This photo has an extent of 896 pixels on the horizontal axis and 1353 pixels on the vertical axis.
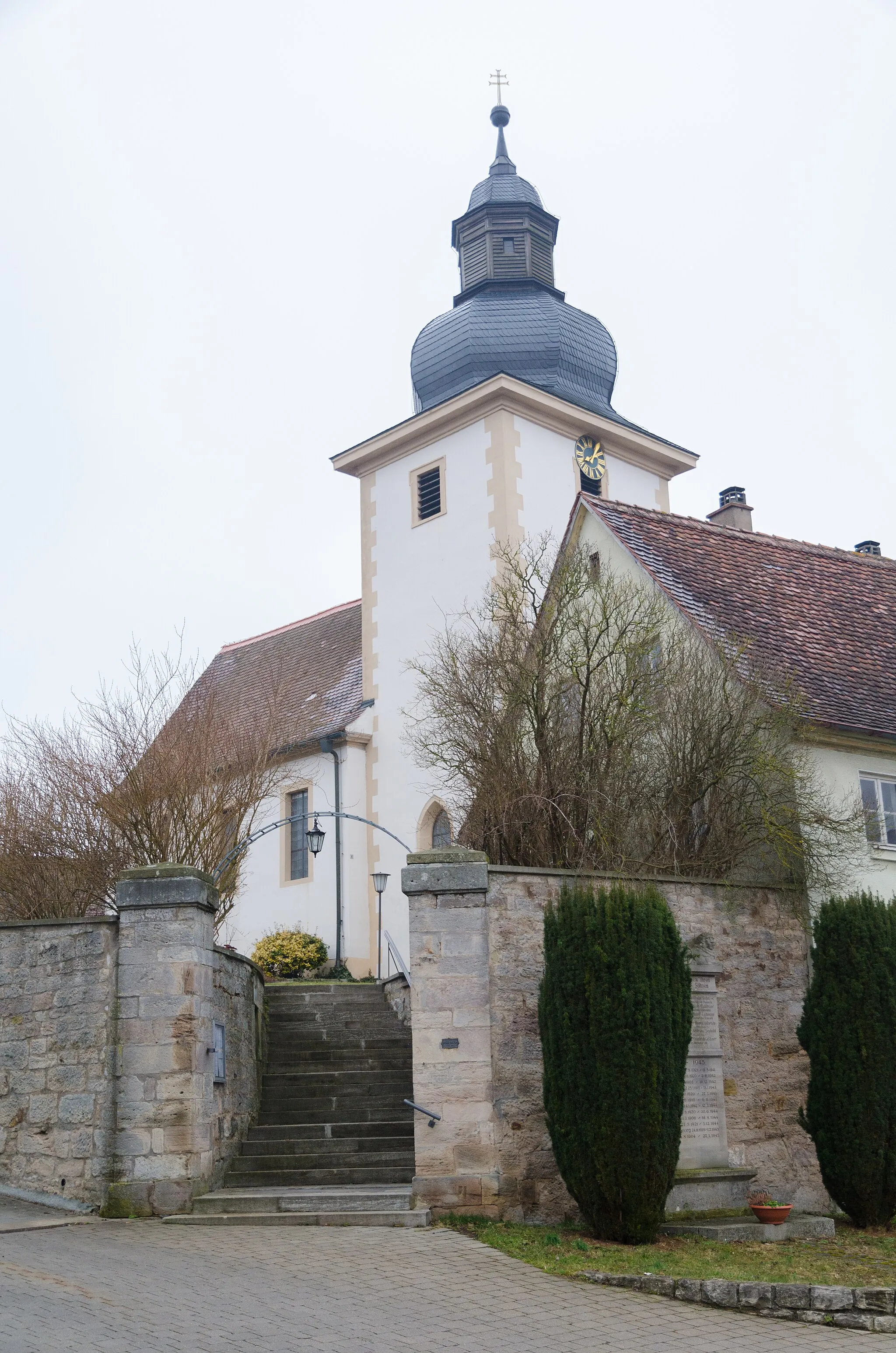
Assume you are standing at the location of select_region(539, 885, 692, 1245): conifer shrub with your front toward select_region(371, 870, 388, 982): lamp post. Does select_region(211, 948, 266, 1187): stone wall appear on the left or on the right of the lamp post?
left

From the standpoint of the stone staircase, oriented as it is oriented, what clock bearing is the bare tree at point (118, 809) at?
The bare tree is roughly at 5 o'clock from the stone staircase.

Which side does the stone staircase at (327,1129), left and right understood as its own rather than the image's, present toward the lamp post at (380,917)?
back

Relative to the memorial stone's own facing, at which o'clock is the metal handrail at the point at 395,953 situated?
The metal handrail is roughly at 5 o'clock from the memorial stone.

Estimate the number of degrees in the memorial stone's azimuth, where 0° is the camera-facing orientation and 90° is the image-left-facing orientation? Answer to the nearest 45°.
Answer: approximately 0°

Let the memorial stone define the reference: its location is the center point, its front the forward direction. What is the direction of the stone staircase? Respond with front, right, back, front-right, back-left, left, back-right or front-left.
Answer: right

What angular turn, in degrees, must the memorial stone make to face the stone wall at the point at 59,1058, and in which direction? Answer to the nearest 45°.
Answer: approximately 90° to its right

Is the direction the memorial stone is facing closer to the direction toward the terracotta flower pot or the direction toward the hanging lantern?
the terracotta flower pot

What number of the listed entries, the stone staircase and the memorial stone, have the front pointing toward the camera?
2

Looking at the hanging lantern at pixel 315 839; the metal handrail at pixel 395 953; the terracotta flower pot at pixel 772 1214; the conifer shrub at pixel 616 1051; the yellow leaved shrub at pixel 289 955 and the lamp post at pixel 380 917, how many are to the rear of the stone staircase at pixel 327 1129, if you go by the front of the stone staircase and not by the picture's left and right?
4

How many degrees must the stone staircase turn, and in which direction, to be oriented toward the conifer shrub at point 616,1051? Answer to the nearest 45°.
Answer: approximately 45° to its left

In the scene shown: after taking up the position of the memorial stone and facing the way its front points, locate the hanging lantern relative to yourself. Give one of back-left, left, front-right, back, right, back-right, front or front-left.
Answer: back-right
